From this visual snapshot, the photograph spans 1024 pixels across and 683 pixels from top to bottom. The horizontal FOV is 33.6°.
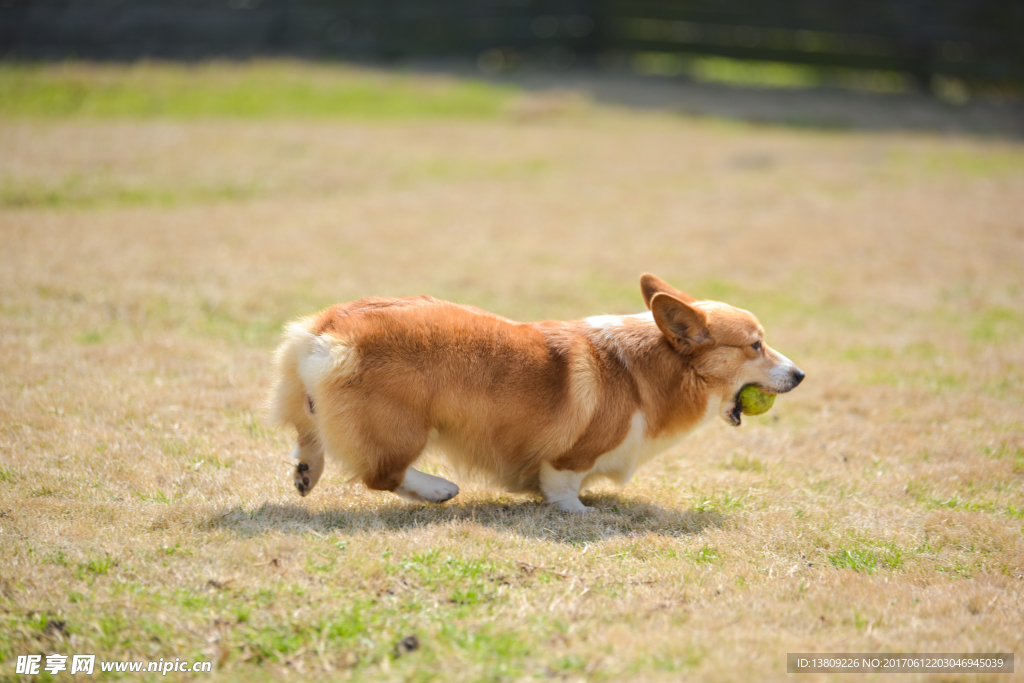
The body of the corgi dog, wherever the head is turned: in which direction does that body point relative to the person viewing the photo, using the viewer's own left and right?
facing to the right of the viewer
